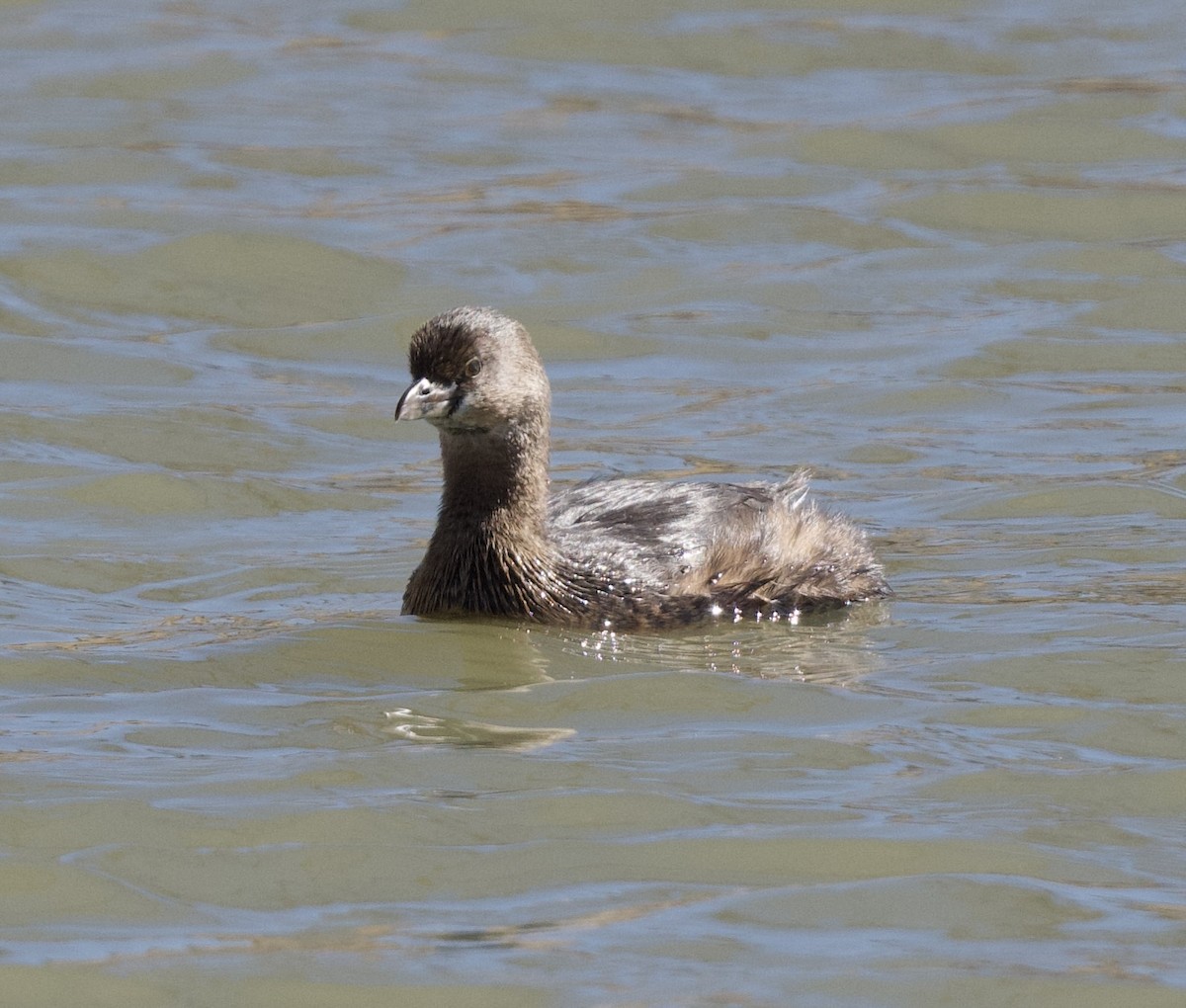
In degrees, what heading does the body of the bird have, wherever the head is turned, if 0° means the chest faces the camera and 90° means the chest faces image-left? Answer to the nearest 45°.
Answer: approximately 90°
